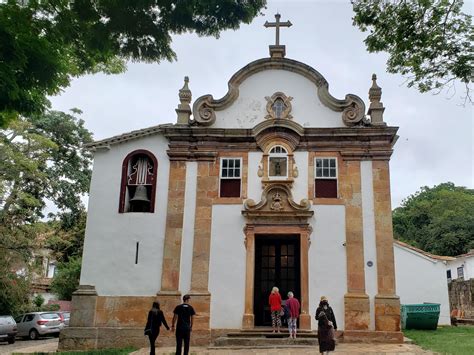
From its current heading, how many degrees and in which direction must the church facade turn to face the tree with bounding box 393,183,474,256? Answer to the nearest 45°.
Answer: approximately 135° to its left

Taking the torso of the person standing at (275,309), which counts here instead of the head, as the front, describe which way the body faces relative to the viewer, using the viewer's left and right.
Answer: facing away from the viewer

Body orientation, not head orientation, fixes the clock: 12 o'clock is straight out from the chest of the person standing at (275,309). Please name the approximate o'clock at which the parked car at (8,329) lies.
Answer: The parked car is roughly at 10 o'clock from the person standing.

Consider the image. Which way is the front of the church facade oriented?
toward the camera

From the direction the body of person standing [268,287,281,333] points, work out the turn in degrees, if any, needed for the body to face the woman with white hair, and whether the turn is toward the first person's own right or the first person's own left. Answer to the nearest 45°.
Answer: approximately 135° to the first person's own right

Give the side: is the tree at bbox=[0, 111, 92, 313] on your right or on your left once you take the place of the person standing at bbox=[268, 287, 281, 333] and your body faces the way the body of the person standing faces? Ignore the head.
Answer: on your left

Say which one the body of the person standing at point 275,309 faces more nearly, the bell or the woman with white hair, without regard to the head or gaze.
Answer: the bell

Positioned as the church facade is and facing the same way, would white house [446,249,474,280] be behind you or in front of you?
behind
